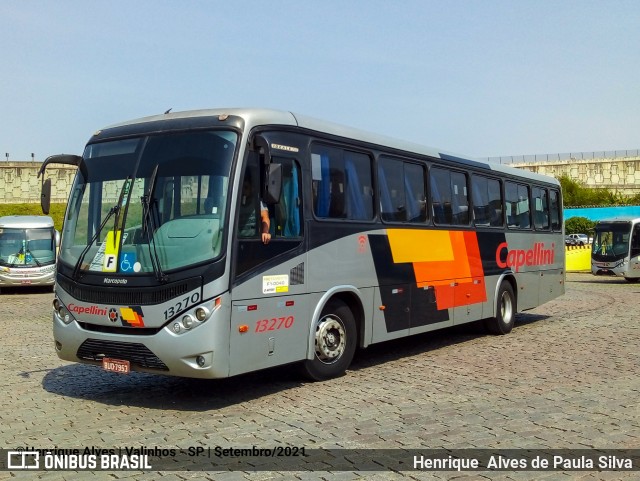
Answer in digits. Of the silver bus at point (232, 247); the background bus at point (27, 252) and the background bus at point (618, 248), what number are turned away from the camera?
0

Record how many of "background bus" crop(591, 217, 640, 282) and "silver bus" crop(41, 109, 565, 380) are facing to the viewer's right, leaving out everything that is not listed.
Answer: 0

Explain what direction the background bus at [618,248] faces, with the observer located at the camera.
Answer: facing the viewer and to the left of the viewer

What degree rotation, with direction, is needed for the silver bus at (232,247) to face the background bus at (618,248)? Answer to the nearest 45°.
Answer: approximately 180°

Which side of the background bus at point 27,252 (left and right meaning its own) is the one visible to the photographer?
front

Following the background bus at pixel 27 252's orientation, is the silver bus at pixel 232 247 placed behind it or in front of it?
in front

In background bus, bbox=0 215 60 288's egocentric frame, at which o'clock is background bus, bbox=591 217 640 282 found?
background bus, bbox=591 217 640 282 is roughly at 9 o'clock from background bus, bbox=0 215 60 288.

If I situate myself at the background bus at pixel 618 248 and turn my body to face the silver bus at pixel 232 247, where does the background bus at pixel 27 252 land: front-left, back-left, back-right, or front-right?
front-right

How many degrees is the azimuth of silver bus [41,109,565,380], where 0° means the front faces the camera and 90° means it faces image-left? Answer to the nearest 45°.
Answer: approximately 45°

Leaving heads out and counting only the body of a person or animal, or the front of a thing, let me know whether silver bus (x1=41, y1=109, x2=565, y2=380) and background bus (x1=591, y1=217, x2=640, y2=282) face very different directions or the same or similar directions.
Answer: same or similar directions

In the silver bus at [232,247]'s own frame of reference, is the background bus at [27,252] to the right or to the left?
on its right
